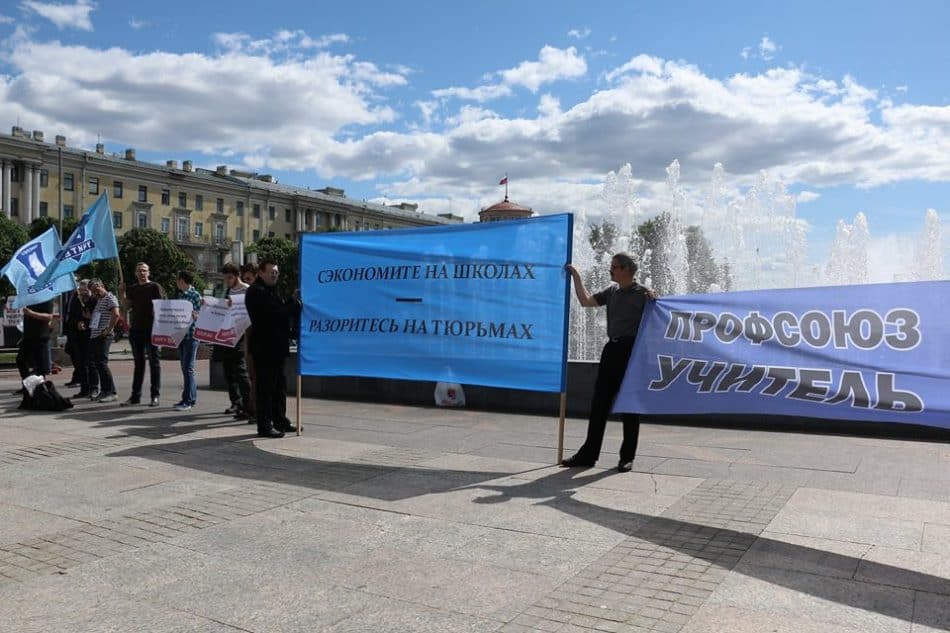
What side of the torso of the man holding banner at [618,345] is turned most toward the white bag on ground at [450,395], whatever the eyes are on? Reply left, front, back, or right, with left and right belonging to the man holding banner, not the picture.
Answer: right

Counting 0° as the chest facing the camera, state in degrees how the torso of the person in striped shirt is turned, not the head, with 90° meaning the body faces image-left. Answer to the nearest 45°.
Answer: approximately 45°

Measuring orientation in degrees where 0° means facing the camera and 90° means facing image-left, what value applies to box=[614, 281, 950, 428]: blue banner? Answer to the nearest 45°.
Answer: approximately 45°

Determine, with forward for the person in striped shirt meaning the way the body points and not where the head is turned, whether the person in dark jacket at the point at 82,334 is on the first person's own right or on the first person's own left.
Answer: on the first person's own right

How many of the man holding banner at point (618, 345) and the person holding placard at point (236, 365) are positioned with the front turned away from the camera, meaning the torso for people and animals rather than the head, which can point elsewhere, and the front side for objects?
0

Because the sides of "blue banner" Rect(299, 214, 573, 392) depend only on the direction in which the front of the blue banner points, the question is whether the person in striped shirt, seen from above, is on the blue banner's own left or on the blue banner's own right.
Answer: on the blue banner's own right

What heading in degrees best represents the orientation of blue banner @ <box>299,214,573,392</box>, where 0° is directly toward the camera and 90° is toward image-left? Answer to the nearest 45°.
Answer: approximately 45°

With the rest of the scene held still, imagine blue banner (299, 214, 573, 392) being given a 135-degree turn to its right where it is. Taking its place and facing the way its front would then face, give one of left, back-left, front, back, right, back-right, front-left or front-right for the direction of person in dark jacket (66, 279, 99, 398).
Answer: front-left

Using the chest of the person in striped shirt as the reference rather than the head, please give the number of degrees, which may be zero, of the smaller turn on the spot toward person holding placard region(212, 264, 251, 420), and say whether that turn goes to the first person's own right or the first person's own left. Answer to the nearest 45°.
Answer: approximately 90° to the first person's own left

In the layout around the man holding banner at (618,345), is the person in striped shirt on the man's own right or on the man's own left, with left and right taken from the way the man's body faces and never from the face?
on the man's own right
